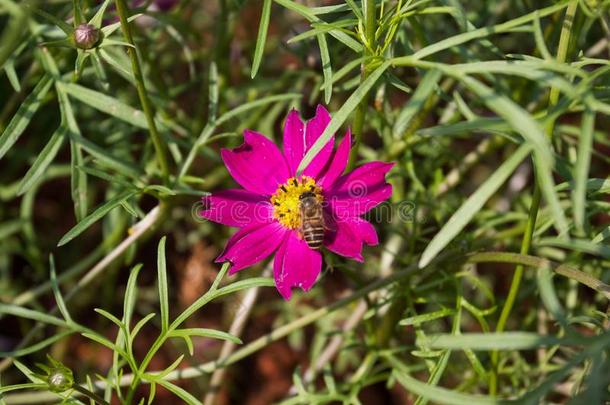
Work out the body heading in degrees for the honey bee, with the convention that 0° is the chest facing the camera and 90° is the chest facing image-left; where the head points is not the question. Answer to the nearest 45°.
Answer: approximately 180°
